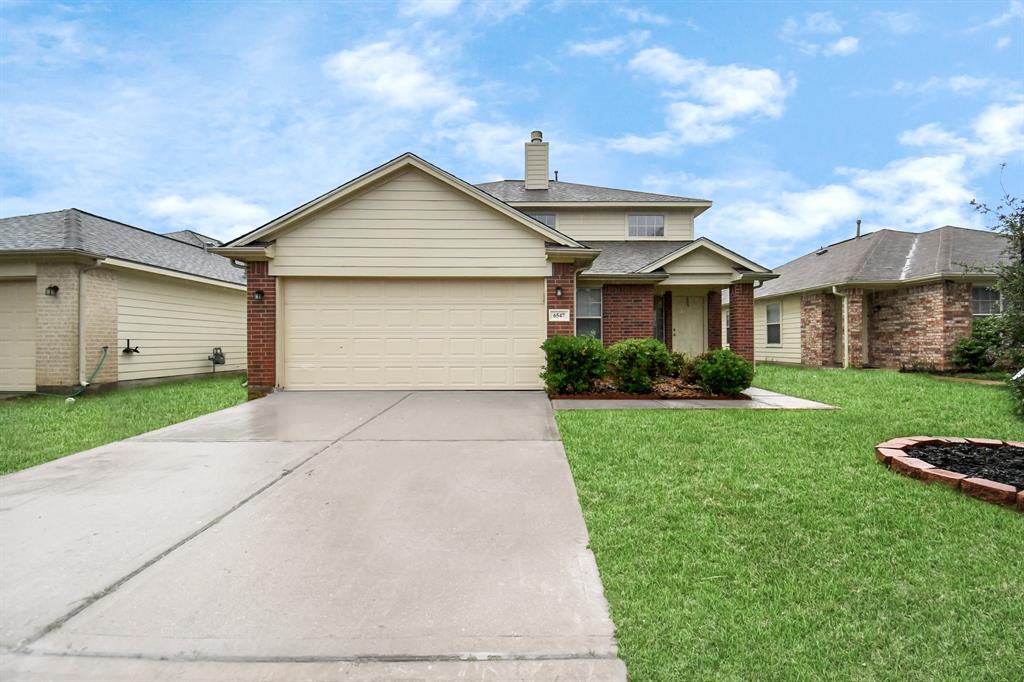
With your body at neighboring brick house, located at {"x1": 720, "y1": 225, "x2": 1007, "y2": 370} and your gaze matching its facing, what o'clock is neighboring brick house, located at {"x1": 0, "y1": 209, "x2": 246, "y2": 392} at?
neighboring brick house, located at {"x1": 0, "y1": 209, "x2": 246, "y2": 392} is roughly at 3 o'clock from neighboring brick house, located at {"x1": 720, "y1": 225, "x2": 1007, "y2": 370}.

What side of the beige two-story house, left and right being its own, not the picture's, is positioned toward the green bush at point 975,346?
left

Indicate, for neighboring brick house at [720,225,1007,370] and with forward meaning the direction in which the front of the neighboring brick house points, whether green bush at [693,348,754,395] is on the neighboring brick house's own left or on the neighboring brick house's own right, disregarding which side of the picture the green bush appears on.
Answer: on the neighboring brick house's own right

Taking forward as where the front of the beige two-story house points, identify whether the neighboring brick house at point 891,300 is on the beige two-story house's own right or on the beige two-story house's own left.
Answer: on the beige two-story house's own left

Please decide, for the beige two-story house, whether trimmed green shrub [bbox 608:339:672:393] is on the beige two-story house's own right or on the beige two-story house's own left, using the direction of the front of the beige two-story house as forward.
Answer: on the beige two-story house's own left

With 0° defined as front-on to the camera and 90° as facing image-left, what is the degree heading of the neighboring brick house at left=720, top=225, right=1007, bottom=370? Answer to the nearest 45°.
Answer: approximately 315°
